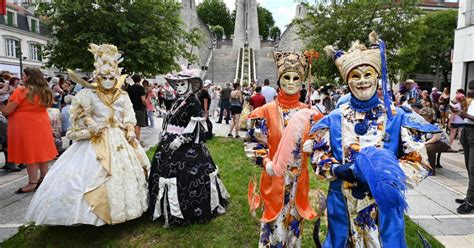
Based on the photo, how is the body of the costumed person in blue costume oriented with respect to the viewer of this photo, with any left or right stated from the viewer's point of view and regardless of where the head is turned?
facing the viewer

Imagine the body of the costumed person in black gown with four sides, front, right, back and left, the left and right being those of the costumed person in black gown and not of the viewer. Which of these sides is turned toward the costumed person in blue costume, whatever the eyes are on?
left

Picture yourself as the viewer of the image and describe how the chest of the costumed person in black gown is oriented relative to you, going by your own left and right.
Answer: facing the viewer and to the left of the viewer

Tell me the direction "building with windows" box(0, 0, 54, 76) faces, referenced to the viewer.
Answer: facing the viewer and to the right of the viewer

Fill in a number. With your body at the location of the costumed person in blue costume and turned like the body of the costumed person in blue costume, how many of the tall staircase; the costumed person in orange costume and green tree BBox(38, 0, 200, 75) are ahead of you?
0

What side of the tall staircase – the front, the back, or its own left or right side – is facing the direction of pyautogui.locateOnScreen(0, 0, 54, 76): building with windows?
right

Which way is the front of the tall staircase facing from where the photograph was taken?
facing the viewer

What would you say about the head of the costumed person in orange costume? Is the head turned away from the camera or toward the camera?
toward the camera

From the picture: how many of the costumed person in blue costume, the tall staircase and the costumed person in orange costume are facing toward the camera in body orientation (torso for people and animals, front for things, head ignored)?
3

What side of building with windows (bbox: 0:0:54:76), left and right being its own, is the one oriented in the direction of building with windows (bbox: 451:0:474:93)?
front

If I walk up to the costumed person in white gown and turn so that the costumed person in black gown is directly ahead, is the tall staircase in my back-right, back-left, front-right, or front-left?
front-left

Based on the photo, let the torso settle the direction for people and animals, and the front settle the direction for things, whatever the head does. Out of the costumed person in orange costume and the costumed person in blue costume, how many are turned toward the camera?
2

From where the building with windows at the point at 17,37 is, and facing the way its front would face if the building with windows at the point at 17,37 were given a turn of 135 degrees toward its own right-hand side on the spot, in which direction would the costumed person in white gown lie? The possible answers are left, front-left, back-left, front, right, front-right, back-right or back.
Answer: left

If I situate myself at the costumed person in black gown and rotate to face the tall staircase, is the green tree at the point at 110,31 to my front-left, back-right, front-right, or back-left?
front-left

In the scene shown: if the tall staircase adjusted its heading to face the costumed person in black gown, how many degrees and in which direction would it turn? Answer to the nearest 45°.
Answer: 0° — it already faces them
